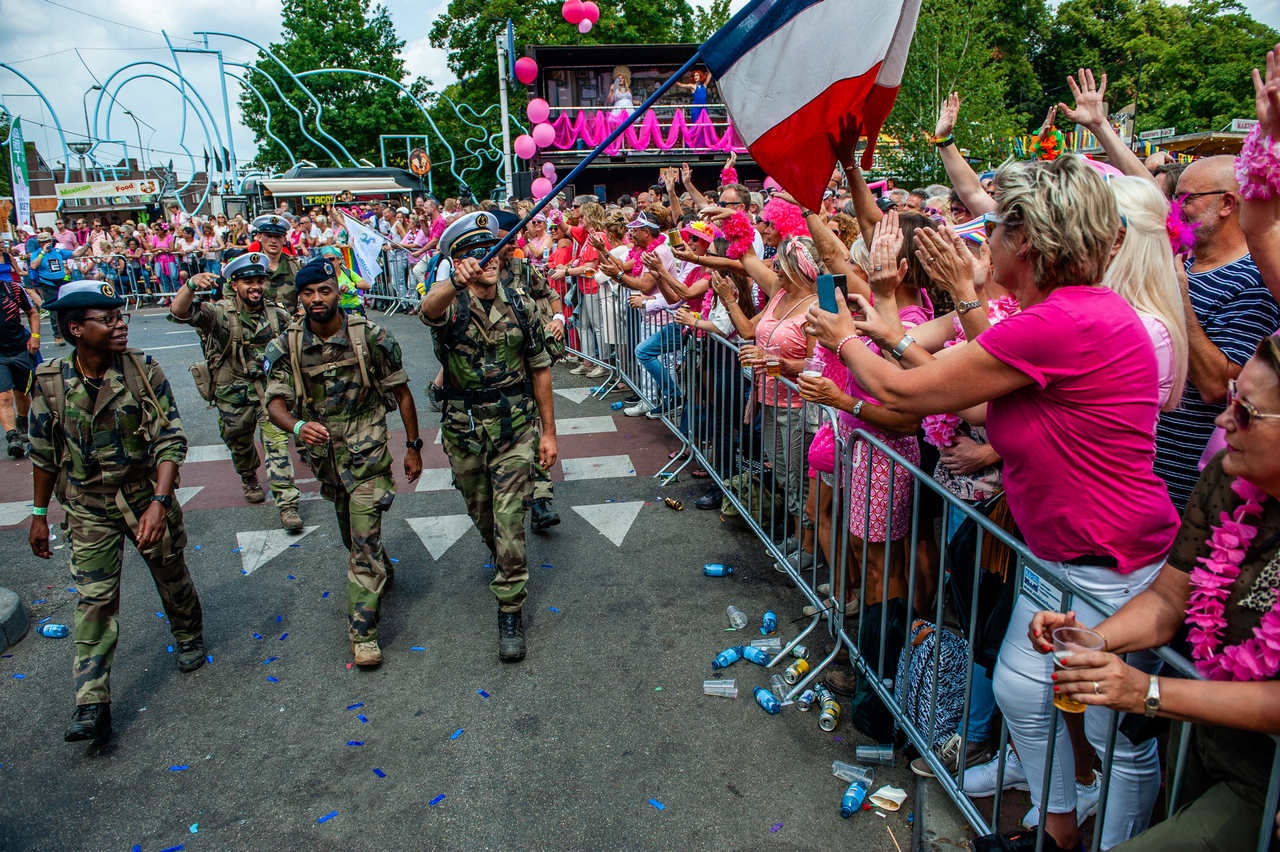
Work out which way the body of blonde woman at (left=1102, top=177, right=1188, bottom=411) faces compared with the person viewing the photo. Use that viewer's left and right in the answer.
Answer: facing away from the viewer and to the left of the viewer

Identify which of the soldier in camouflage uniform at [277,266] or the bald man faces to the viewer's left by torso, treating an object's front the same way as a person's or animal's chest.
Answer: the bald man

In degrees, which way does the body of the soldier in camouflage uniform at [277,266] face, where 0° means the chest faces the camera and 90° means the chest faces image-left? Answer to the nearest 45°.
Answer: approximately 0°

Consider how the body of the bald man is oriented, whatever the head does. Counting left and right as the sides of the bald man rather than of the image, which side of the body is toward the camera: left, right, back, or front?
left

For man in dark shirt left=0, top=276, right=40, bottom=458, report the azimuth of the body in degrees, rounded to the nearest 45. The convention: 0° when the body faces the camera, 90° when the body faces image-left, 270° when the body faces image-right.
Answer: approximately 0°

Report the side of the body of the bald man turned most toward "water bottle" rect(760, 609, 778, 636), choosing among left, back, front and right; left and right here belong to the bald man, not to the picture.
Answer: front

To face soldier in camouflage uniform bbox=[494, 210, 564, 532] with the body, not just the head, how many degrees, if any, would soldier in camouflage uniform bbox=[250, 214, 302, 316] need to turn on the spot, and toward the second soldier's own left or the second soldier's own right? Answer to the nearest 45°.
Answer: approximately 45° to the second soldier's own left

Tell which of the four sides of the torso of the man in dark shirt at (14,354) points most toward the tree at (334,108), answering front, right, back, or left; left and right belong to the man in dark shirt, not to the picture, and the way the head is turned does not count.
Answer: back
